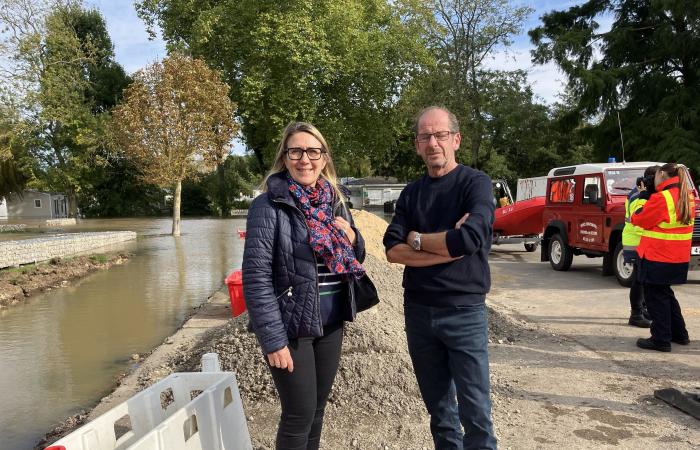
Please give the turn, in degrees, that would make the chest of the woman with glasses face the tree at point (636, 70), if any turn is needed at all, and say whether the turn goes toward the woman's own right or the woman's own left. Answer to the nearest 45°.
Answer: approximately 90° to the woman's own left

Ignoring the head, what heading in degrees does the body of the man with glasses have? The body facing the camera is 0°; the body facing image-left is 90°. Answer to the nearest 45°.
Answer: approximately 0°

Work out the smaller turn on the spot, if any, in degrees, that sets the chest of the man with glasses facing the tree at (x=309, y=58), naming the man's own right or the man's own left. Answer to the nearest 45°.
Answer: approximately 180°

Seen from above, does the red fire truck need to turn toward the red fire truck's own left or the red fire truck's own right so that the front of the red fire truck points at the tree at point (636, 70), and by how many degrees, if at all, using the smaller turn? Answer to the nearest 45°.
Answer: approximately 135° to the red fire truck's own left

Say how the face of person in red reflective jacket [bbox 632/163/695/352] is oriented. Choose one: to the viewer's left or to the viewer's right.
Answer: to the viewer's left

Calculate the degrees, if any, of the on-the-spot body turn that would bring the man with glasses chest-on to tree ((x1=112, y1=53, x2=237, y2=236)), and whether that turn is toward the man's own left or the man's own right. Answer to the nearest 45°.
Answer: approximately 135° to the man's own right

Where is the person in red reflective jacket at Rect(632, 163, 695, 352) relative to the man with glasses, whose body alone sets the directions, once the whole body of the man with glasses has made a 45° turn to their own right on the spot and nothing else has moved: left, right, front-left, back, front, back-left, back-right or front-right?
back

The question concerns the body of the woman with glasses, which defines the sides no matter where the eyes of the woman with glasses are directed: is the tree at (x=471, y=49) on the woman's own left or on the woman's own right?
on the woman's own left

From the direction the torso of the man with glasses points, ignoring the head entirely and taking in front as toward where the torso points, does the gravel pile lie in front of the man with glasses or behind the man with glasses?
behind

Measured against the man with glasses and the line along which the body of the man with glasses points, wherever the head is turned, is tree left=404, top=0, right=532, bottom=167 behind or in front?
behind

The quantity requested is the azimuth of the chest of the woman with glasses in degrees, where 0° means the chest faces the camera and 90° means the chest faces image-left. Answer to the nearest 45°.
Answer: approximately 315°
